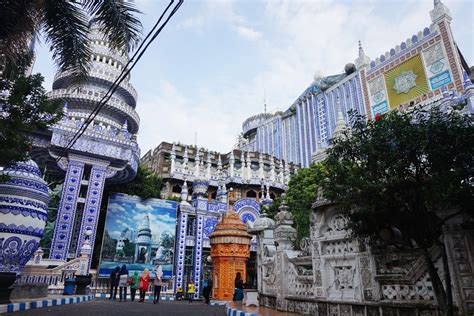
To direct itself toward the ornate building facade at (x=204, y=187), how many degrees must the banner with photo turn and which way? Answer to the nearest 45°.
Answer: approximately 135° to its left

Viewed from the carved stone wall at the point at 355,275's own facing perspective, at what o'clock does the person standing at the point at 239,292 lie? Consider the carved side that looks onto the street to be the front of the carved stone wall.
The person standing is roughly at 3 o'clock from the carved stone wall.

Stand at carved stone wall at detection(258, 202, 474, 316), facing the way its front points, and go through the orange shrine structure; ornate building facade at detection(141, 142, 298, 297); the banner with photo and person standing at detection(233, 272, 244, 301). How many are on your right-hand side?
4

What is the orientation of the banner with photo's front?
toward the camera

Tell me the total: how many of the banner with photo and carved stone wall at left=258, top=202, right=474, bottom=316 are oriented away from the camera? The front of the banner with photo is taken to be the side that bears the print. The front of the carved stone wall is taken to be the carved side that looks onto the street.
0

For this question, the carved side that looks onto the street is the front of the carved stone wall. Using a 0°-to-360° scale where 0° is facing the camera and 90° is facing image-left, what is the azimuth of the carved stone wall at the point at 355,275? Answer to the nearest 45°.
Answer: approximately 45°

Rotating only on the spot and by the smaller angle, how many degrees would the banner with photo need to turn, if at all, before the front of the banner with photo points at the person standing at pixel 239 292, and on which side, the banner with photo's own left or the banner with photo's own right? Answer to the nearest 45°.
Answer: approximately 45° to the banner with photo's own left

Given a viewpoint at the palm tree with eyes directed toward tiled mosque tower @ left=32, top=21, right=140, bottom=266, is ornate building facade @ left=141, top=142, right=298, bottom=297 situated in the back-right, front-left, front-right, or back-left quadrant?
front-right

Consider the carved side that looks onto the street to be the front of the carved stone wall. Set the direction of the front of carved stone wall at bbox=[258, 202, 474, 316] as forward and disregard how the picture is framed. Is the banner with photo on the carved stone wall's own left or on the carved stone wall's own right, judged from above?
on the carved stone wall's own right

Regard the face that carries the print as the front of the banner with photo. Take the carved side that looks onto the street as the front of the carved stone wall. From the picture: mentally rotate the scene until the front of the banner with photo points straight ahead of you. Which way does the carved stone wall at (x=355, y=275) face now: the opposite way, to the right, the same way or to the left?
to the right

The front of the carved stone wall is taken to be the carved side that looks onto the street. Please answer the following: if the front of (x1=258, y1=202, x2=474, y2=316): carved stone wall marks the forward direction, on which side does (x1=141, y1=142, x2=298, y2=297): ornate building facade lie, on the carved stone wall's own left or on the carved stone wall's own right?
on the carved stone wall's own right

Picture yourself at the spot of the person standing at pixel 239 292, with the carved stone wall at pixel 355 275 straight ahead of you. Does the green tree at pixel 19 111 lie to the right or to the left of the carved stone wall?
right

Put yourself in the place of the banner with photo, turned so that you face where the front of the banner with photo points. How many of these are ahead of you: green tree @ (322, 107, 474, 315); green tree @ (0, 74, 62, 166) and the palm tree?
3

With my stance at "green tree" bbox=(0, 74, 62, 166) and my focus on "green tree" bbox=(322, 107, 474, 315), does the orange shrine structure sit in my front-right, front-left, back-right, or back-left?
front-left
